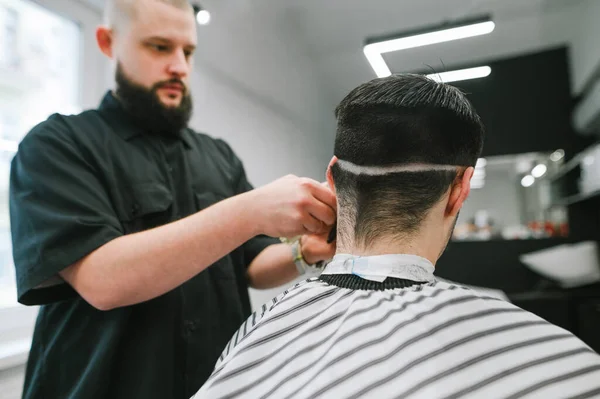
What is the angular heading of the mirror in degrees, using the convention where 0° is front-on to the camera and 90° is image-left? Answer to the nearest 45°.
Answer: approximately 0°

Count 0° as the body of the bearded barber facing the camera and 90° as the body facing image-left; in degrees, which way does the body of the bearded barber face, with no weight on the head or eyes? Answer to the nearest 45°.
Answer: approximately 315°

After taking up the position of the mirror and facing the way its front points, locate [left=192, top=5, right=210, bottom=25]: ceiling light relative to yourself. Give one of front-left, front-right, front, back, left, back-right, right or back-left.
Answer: front-right

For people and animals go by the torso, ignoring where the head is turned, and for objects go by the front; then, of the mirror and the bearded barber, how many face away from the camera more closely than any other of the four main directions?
0

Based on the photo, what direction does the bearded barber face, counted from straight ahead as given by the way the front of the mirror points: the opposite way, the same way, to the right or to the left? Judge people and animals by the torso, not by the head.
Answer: to the left

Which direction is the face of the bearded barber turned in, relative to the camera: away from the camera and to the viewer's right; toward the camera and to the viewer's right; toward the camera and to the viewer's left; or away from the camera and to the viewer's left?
toward the camera and to the viewer's right

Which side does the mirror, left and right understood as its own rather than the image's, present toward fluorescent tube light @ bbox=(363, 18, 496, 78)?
front

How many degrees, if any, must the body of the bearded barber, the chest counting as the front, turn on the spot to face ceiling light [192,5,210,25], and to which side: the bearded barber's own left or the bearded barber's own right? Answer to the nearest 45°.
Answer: approximately 135° to the bearded barber's own left

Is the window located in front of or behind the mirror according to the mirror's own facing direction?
in front
